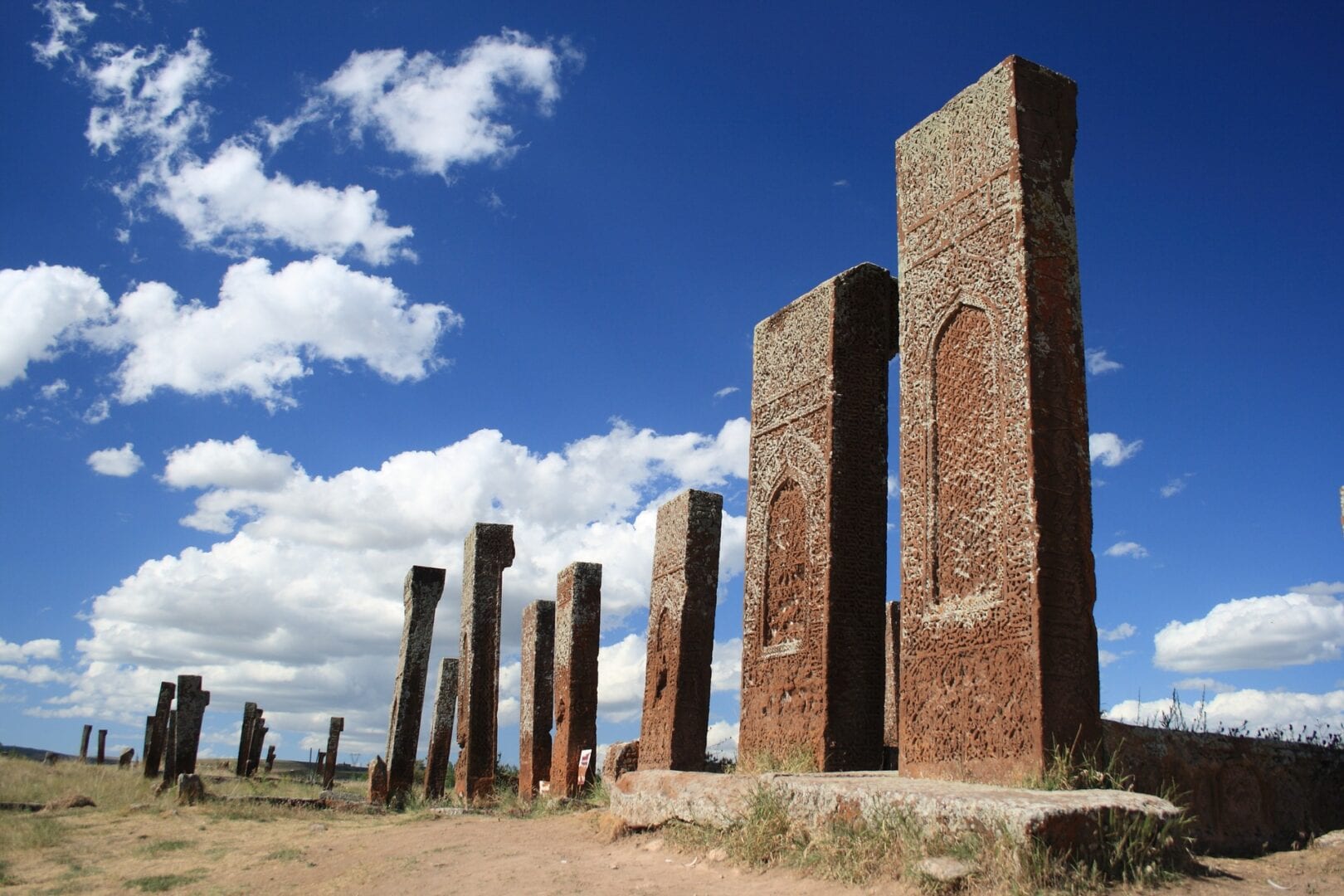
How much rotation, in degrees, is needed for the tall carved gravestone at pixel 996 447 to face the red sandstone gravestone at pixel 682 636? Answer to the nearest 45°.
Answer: approximately 90° to its right

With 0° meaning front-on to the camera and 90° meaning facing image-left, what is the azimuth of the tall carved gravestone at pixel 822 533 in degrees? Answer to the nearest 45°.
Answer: approximately 45°

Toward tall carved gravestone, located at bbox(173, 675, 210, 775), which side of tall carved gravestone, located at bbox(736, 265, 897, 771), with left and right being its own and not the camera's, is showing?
right

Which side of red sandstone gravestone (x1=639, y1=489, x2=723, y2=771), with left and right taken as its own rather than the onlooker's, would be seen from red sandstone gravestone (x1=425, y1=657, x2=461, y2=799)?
right

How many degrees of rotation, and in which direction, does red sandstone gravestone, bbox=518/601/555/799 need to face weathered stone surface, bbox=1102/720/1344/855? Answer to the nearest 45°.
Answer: approximately 90° to its left

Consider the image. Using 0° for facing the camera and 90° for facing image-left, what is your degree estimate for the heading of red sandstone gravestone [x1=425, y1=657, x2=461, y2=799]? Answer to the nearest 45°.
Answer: approximately 90°
